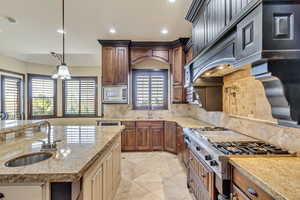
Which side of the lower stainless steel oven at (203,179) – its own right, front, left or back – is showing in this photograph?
left

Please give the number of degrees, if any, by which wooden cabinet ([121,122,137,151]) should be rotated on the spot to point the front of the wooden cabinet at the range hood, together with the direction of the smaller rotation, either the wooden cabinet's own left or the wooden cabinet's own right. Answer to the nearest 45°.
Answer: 0° — it already faces it

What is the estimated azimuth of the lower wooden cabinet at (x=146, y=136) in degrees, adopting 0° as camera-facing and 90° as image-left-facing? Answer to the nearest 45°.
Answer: approximately 0°
